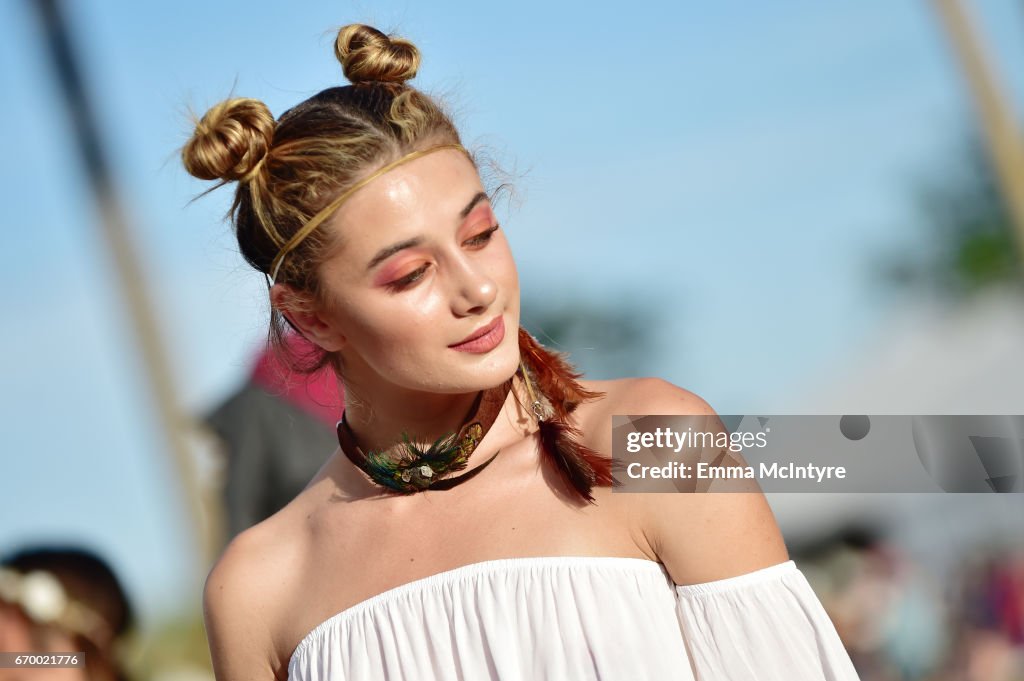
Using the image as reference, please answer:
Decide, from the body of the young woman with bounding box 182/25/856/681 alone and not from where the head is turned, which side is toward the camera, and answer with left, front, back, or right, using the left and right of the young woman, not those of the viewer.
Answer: front

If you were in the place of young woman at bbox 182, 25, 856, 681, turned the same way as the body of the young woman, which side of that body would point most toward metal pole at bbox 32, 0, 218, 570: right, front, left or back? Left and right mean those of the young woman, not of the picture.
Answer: back

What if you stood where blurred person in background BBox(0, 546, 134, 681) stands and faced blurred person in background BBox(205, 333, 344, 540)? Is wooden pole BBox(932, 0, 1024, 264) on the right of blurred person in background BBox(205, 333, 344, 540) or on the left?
right

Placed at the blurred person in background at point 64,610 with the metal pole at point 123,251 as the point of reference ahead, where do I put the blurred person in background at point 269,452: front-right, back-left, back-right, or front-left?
front-right
